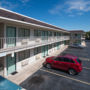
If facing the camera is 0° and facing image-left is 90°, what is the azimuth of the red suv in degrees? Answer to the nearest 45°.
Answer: approximately 135°

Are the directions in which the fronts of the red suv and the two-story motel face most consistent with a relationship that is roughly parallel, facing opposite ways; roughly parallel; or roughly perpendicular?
roughly parallel, facing opposite ways

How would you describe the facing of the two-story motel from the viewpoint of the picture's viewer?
facing the viewer and to the right of the viewer
